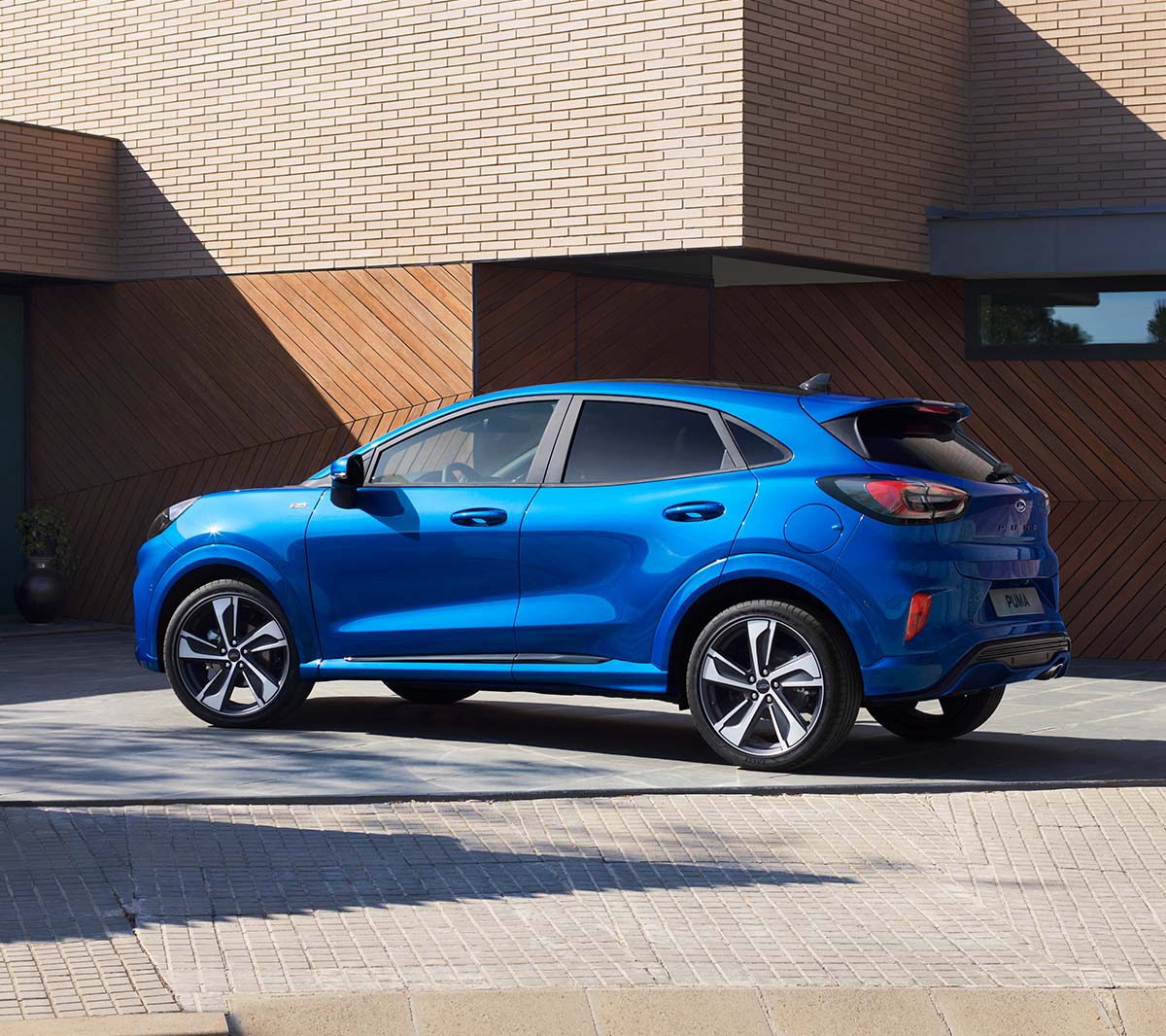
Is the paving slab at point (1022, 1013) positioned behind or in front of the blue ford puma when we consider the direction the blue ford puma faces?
behind

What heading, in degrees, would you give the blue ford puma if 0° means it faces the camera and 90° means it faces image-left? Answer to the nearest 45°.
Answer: approximately 135°

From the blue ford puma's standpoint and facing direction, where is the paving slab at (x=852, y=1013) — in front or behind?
behind

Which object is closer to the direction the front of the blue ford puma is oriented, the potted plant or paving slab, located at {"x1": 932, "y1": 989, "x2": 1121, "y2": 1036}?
the potted plant

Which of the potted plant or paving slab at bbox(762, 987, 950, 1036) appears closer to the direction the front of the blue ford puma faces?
the potted plant

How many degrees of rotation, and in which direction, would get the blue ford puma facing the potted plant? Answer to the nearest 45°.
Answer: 0° — it already faces it
